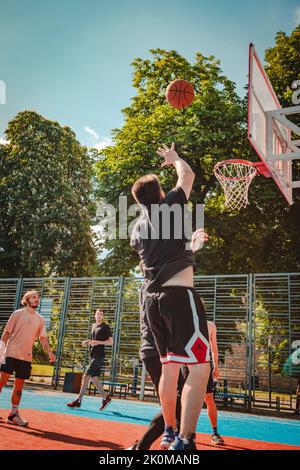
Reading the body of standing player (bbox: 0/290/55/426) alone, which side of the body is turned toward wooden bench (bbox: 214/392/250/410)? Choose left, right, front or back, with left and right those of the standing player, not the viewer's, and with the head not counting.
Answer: left

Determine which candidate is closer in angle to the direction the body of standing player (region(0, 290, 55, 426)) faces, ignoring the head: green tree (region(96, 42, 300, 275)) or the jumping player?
the jumping player

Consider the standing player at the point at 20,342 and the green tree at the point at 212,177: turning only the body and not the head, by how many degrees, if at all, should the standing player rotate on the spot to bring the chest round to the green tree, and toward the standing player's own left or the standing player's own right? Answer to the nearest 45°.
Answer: approximately 90° to the standing player's own left

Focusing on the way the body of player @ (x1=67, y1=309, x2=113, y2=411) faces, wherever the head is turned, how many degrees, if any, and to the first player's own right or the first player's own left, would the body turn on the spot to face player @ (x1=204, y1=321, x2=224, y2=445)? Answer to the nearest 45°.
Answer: approximately 45° to the first player's own left

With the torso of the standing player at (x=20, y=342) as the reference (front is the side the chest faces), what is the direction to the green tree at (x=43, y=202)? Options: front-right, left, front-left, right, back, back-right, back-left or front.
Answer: back-left

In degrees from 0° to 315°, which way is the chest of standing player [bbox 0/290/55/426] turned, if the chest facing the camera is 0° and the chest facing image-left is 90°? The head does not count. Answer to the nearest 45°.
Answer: approximately 315°

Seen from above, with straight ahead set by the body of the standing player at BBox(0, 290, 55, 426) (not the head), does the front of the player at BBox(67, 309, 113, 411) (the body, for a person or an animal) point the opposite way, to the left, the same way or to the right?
to the right

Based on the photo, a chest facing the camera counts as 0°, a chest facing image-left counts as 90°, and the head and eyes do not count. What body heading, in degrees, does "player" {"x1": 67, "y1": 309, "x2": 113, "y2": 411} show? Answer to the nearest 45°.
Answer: approximately 45°
